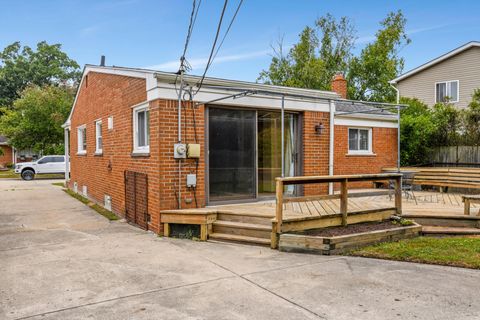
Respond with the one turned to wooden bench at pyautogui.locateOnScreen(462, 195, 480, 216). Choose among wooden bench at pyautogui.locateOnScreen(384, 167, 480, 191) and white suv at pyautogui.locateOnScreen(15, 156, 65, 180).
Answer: wooden bench at pyautogui.locateOnScreen(384, 167, 480, 191)

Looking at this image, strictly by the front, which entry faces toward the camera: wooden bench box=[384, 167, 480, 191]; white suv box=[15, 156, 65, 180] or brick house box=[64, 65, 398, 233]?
the wooden bench

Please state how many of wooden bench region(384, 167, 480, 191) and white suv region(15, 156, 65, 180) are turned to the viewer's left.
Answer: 1

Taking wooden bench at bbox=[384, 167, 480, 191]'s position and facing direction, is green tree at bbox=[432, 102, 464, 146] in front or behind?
behind

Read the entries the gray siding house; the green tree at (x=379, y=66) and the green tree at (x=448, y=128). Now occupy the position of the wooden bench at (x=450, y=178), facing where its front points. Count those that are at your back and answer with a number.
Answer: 3

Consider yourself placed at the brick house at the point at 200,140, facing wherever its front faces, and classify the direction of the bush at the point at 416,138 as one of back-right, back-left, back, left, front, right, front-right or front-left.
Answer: right

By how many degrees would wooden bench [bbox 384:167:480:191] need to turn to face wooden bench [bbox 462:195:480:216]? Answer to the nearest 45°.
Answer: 0° — it already faces it

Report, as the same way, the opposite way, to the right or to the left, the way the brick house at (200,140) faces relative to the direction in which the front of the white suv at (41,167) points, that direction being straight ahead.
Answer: to the right

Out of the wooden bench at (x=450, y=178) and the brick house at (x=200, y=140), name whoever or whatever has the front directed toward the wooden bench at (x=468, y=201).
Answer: the wooden bench at (x=450, y=178)

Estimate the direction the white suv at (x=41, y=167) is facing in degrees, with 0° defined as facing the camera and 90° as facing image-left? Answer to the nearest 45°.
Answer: approximately 90°

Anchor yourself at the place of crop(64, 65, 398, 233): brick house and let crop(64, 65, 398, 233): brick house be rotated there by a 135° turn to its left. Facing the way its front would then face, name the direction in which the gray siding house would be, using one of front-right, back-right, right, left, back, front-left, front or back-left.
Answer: back-left

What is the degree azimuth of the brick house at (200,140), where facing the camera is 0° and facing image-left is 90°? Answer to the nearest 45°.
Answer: approximately 135°

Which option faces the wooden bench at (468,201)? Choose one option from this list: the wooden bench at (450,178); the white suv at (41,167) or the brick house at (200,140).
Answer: the wooden bench at (450,178)

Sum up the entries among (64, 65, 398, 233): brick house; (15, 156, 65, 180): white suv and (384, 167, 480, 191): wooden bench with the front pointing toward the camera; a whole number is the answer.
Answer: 1

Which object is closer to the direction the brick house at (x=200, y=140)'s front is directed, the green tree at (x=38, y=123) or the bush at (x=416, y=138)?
the green tree
